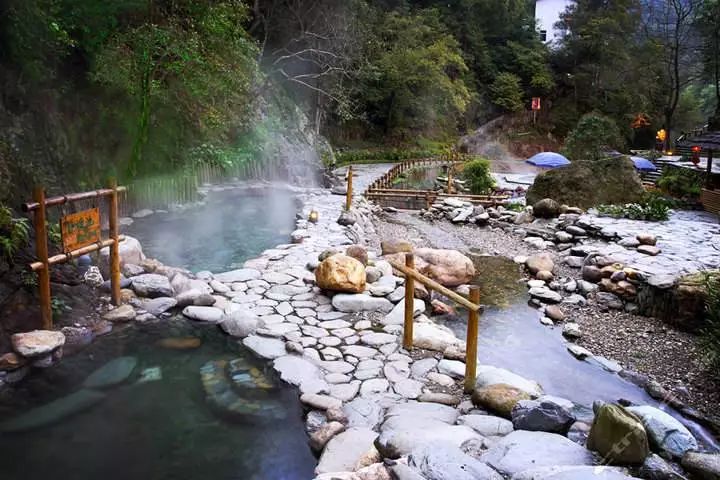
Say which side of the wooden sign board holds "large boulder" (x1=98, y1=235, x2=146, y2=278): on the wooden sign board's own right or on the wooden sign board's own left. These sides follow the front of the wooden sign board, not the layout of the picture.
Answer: on the wooden sign board's own left

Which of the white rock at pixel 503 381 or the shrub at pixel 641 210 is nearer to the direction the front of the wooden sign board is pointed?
the white rock

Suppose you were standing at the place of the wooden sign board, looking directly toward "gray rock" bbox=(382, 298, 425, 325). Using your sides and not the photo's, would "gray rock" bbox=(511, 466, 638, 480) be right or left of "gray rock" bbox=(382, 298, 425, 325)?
right

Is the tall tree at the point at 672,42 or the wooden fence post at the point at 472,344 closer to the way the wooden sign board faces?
the wooden fence post

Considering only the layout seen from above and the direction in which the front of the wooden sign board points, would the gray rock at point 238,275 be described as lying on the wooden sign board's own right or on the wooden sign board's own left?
on the wooden sign board's own left

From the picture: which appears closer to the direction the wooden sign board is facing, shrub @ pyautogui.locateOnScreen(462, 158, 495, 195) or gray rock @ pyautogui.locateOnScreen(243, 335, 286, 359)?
the gray rock

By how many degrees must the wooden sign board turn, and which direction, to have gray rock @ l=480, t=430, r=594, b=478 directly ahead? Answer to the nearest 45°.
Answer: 0° — it already faces it

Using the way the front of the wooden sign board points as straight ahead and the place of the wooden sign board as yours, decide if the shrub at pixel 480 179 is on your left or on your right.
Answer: on your left

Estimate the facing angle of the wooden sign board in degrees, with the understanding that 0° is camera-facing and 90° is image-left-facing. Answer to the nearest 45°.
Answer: approximately 315°
